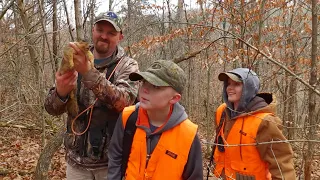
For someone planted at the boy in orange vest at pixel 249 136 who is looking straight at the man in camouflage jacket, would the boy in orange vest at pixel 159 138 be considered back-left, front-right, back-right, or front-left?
front-left

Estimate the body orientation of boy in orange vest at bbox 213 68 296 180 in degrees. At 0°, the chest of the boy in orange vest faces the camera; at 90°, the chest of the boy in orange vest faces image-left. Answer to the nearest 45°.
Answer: approximately 45°

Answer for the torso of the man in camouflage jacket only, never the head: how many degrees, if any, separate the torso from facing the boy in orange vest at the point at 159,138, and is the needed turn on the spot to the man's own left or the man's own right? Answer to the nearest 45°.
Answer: approximately 90° to the man's own left

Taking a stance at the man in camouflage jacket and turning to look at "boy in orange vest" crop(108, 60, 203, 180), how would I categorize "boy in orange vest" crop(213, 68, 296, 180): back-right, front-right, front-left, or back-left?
front-left

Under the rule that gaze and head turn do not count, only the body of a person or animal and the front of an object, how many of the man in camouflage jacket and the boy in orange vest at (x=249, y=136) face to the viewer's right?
0

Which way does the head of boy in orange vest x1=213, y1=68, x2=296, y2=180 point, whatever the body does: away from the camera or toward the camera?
toward the camera

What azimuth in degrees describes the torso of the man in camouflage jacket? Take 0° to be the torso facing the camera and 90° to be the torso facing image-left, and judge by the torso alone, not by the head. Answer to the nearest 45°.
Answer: approximately 45°
